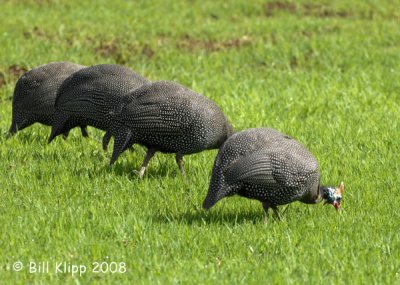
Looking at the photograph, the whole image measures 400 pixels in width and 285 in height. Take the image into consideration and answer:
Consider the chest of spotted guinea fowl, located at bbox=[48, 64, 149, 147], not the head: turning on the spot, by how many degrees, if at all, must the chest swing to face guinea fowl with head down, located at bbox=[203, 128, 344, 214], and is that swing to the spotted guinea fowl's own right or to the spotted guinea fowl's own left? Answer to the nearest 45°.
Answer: approximately 45° to the spotted guinea fowl's own right

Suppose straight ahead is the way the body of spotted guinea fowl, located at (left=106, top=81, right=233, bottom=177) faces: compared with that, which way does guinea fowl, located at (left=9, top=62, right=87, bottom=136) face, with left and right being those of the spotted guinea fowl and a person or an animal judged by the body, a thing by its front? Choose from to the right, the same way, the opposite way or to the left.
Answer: the same way

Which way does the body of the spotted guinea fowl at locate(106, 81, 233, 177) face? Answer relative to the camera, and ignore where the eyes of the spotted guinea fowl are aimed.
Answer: to the viewer's right

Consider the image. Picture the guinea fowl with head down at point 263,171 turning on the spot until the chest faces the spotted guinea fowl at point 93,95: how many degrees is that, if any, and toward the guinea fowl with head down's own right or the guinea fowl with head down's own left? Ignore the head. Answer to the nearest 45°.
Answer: approximately 135° to the guinea fowl with head down's own left

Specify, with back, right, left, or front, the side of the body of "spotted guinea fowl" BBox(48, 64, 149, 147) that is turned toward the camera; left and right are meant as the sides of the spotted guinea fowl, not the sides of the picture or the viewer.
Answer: right

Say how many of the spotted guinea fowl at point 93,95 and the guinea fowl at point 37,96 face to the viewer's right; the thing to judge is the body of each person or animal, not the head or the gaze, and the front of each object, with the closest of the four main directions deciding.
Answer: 2

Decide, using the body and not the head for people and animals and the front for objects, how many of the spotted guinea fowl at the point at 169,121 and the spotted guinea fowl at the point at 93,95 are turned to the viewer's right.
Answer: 2

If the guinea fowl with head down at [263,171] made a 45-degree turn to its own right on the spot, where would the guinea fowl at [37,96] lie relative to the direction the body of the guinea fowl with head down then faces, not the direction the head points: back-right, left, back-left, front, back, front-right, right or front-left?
back

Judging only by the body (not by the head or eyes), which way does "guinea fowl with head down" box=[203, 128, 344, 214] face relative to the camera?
to the viewer's right

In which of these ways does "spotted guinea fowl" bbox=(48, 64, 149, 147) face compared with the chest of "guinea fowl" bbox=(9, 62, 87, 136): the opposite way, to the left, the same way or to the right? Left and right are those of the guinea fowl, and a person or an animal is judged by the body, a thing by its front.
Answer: the same way

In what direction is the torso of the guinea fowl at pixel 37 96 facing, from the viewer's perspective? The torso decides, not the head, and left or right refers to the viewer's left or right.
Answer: facing to the right of the viewer

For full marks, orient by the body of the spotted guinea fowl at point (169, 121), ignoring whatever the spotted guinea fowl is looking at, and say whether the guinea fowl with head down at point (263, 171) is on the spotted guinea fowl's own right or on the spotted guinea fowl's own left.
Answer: on the spotted guinea fowl's own right

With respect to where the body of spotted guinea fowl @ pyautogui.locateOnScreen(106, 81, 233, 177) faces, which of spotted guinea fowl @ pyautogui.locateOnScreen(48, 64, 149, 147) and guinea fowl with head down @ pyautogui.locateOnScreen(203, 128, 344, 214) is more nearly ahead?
the guinea fowl with head down

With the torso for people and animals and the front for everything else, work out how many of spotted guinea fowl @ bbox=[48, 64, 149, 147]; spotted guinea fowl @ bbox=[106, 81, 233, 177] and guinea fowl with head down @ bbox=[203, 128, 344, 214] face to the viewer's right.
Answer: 3

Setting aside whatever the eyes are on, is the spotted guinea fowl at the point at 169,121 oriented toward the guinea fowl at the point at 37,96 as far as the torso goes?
no
